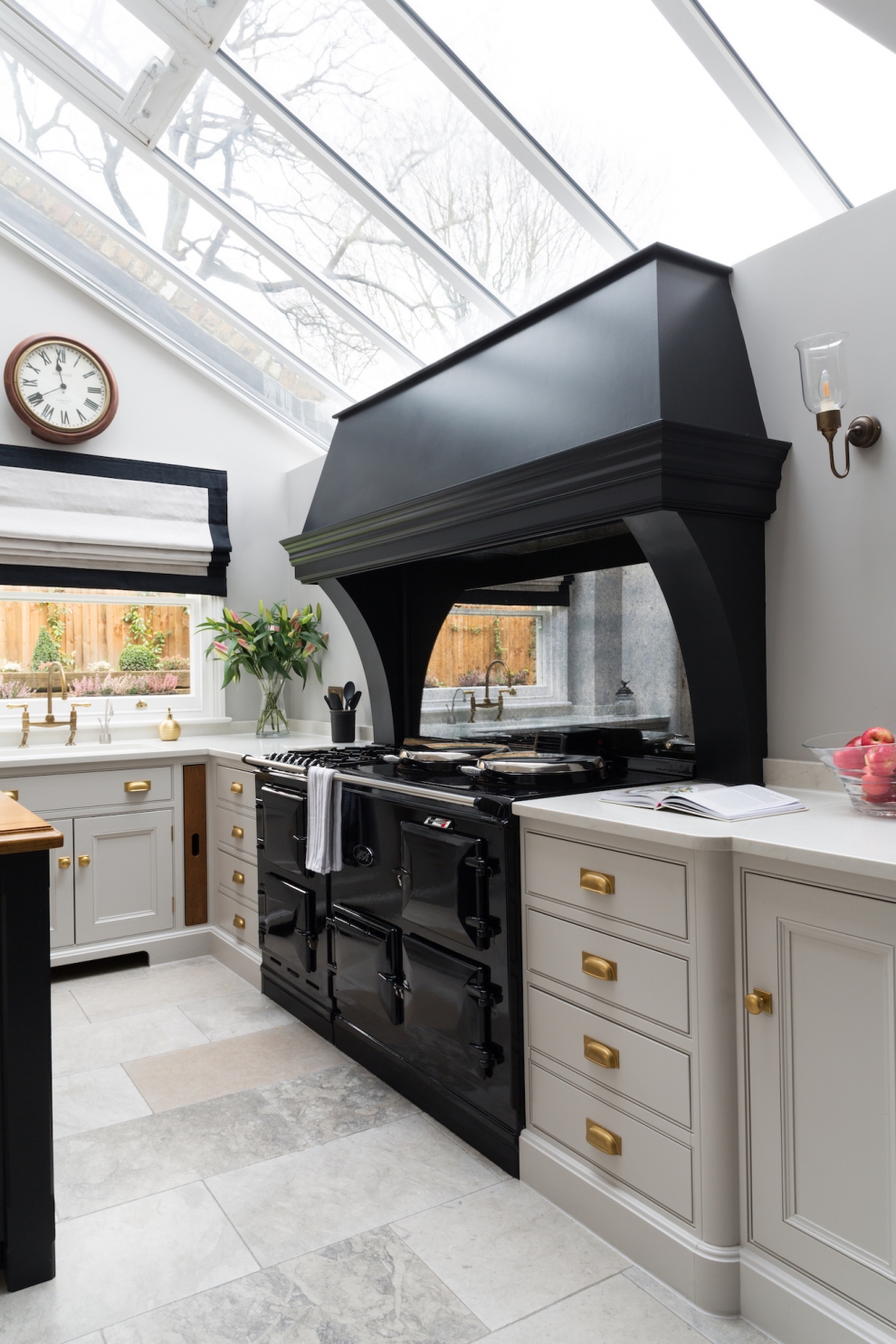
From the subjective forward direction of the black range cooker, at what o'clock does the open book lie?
The open book is roughly at 9 o'clock from the black range cooker.

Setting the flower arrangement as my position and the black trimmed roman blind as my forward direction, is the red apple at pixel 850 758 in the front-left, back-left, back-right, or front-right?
back-left

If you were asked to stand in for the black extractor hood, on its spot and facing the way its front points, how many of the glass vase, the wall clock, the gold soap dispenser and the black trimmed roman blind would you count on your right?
4

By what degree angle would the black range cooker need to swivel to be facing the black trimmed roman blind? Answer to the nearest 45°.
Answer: approximately 90° to its right

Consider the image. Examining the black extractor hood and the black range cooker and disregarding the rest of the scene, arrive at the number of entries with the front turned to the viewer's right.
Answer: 0

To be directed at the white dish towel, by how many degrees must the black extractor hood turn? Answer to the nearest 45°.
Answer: approximately 90° to its right

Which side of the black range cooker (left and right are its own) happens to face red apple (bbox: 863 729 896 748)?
left

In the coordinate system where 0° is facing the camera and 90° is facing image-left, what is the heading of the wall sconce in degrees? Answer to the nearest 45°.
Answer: approximately 45°

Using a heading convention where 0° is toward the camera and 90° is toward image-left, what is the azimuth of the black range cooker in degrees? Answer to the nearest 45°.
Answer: approximately 45°
